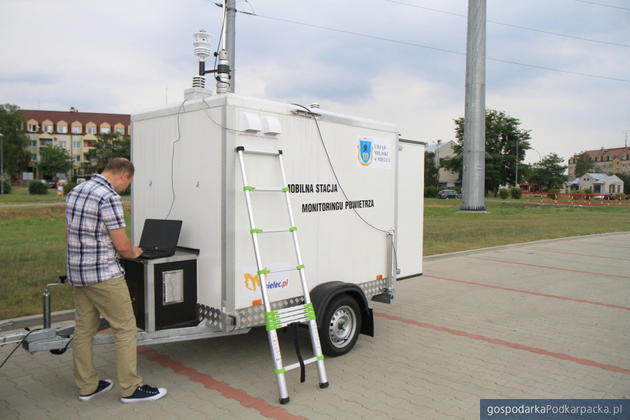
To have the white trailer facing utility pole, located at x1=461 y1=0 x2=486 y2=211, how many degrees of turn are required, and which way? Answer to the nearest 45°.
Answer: approximately 180°

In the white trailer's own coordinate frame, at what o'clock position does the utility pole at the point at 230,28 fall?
The utility pole is roughly at 4 o'clock from the white trailer.

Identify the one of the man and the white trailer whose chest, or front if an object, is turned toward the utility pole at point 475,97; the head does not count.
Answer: the man

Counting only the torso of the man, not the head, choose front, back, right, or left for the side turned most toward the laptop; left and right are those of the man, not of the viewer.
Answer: front

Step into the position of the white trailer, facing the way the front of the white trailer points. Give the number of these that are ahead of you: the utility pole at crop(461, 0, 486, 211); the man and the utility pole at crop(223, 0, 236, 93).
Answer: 1

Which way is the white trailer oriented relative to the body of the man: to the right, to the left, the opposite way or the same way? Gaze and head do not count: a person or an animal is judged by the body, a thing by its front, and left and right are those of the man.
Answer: the opposite way

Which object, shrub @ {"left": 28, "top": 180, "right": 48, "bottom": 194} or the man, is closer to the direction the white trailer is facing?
the man

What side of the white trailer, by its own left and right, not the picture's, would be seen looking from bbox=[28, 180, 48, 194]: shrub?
right

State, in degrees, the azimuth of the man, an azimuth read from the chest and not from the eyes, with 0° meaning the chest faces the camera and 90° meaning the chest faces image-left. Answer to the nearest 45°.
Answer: approximately 225°

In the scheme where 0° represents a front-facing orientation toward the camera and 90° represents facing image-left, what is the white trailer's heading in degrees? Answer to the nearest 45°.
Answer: approximately 45°
